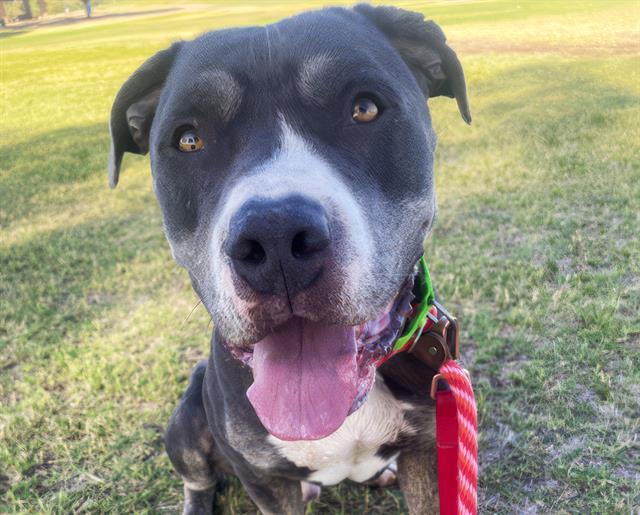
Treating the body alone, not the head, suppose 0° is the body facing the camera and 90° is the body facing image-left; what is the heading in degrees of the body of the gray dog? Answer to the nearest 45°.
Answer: approximately 0°
